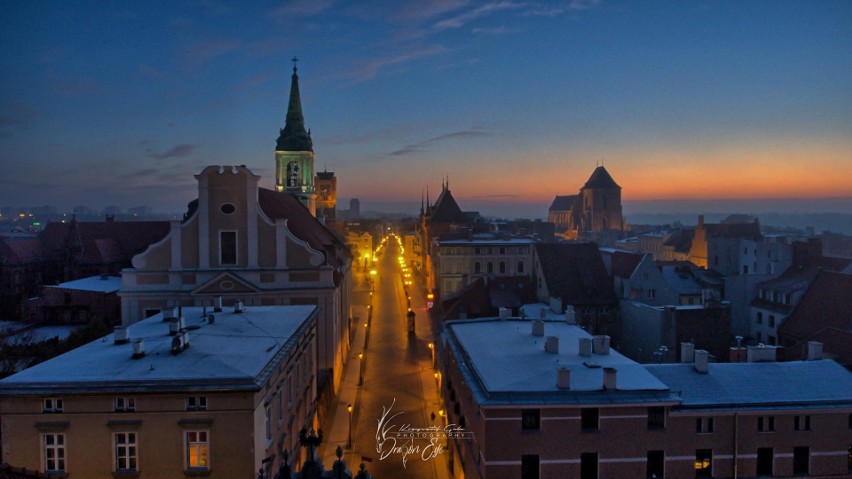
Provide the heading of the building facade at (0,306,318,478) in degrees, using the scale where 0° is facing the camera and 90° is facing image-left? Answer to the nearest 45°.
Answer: approximately 0°

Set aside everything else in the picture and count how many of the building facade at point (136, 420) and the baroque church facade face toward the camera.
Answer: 2

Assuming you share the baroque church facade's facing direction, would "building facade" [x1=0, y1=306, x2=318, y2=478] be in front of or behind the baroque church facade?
in front

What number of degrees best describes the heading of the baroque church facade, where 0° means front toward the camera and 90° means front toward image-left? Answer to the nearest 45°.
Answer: approximately 0°

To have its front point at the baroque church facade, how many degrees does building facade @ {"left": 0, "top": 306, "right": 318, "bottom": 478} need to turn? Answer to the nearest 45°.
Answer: approximately 180°
